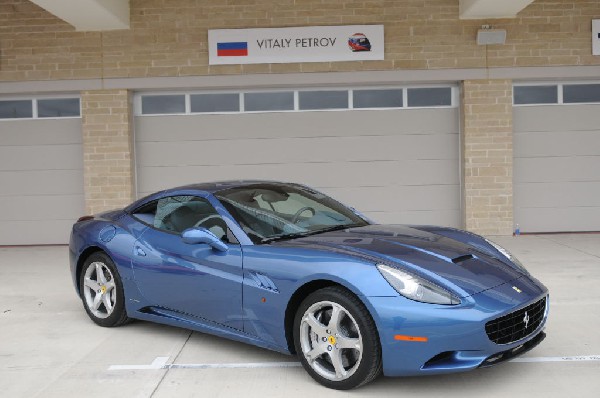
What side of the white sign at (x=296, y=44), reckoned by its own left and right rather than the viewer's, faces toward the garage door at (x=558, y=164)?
left

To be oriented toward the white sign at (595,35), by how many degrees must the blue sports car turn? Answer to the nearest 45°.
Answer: approximately 90° to its left

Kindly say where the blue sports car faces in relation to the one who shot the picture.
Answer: facing the viewer and to the right of the viewer

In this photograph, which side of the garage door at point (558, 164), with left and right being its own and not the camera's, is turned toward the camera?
front

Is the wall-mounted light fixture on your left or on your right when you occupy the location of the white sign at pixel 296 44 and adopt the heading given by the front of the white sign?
on your left

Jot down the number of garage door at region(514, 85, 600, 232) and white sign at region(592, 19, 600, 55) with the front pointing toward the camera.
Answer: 2

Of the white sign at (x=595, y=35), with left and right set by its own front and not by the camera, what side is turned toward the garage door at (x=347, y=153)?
right

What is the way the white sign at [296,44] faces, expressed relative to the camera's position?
facing the viewer

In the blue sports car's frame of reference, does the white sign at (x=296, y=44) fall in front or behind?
behind

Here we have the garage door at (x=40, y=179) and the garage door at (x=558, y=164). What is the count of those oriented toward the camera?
2

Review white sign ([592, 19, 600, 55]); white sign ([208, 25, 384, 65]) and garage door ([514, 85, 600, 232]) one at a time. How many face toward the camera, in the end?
3

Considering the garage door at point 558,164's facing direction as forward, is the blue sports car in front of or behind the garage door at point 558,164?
in front

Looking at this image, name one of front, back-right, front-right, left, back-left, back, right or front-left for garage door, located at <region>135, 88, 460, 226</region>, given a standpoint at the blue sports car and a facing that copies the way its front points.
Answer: back-left
